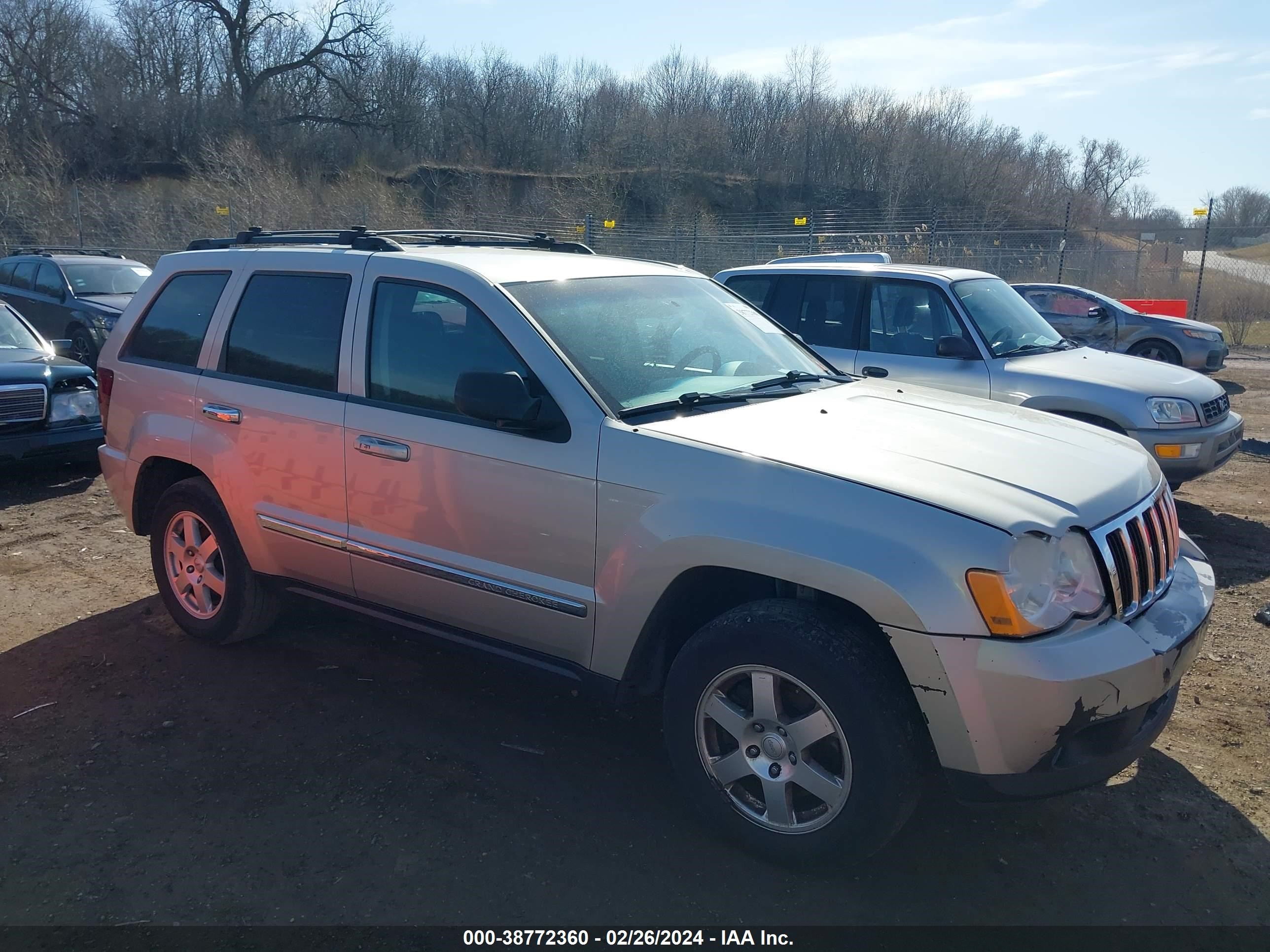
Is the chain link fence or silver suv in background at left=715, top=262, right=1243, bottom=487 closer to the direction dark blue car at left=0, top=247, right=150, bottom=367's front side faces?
the silver suv in background

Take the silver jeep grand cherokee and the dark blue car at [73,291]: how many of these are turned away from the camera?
0

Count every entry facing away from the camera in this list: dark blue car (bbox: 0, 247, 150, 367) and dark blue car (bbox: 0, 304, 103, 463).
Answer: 0

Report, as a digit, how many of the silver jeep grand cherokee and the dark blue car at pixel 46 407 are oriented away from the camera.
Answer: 0

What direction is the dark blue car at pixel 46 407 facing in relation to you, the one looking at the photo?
facing the viewer and to the right of the viewer

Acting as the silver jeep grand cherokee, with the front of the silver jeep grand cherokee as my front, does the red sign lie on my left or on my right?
on my left

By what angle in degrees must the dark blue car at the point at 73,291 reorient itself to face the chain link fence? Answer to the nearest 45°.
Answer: approximately 90° to its left

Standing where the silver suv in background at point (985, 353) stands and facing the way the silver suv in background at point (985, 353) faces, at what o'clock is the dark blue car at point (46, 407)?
The dark blue car is roughly at 4 o'clock from the silver suv in background.
